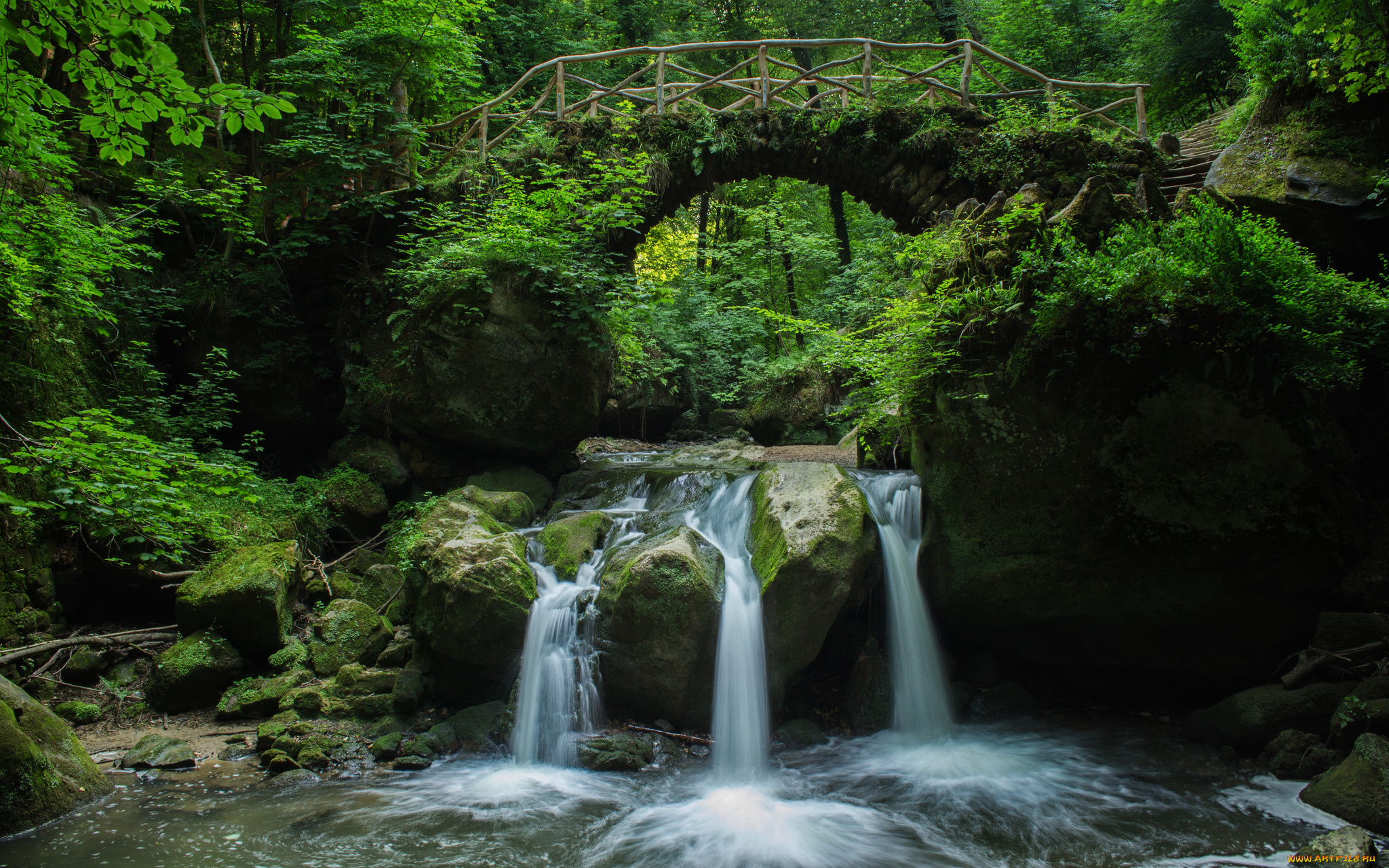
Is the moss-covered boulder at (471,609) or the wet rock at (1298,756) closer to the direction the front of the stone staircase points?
the moss-covered boulder

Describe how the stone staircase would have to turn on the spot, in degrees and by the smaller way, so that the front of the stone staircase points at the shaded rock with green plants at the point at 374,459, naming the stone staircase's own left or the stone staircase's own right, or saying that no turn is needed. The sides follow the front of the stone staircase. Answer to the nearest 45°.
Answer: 0° — it already faces it

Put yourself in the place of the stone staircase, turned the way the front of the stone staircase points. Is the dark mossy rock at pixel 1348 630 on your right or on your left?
on your left

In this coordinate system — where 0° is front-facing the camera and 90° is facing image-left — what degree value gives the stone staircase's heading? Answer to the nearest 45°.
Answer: approximately 45°

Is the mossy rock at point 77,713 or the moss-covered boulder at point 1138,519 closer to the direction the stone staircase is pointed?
the mossy rock

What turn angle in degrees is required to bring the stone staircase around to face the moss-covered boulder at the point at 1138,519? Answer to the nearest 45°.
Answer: approximately 45° to its left
